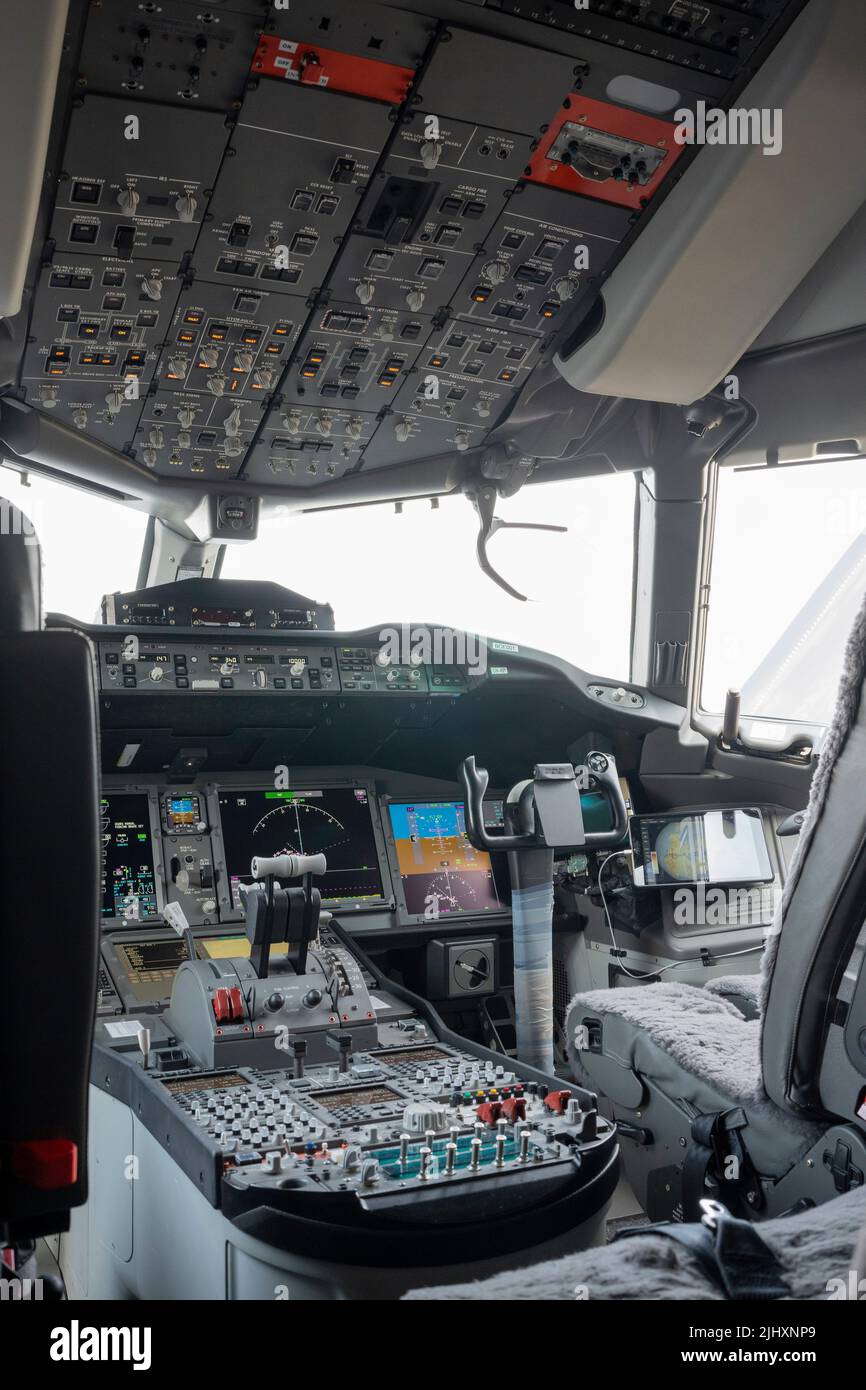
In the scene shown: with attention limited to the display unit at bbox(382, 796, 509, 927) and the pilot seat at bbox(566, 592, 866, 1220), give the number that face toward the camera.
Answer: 1

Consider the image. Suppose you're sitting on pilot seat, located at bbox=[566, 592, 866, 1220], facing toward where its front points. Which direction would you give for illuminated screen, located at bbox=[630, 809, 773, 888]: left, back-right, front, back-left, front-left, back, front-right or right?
front-right

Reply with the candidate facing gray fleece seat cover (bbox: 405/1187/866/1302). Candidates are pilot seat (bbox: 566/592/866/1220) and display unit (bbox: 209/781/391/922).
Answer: the display unit

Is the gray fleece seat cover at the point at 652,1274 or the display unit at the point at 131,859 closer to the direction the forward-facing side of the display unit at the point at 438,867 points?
the gray fleece seat cover

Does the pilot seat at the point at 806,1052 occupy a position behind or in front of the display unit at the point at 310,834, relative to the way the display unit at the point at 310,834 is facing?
in front

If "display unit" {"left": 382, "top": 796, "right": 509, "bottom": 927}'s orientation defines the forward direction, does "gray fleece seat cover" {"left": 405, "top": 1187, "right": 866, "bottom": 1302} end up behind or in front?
in front
